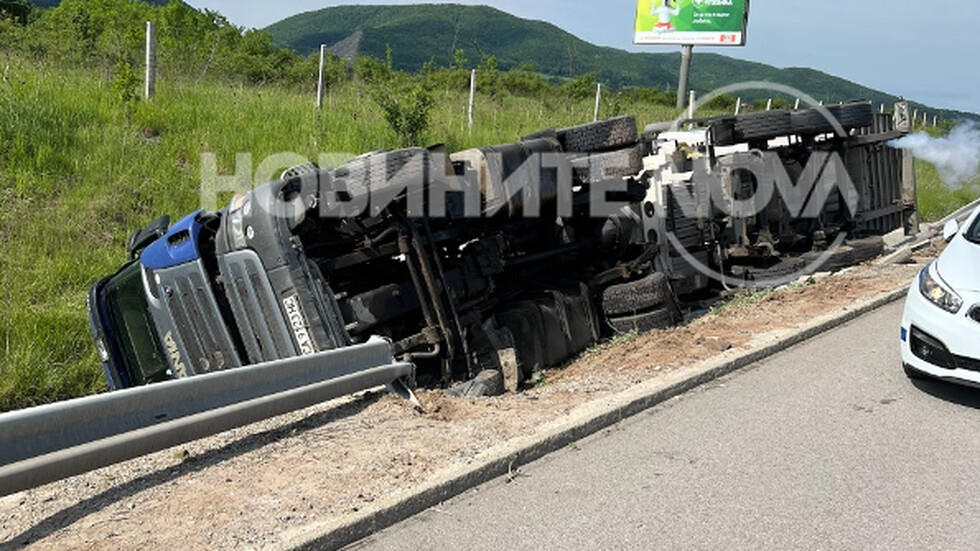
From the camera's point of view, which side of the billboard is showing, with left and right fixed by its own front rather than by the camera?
front

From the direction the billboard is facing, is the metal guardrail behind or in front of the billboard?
in front

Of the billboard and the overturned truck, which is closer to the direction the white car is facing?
the overturned truck

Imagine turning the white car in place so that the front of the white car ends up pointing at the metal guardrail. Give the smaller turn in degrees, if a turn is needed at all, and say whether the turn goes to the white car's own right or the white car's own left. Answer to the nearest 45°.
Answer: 0° — it already faces it

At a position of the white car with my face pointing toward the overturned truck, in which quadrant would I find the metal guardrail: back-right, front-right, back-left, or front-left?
front-left

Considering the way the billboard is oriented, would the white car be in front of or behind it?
in front

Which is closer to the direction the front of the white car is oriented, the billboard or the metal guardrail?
the metal guardrail

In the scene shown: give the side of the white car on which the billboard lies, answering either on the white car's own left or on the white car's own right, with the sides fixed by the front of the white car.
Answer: on the white car's own right

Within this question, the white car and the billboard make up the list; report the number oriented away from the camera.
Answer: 0

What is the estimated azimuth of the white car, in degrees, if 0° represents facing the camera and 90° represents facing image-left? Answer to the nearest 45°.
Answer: approximately 45°

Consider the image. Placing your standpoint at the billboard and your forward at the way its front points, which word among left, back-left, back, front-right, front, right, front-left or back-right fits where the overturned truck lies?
front
